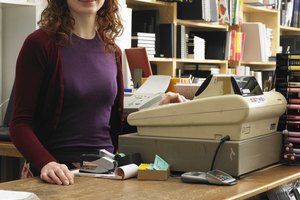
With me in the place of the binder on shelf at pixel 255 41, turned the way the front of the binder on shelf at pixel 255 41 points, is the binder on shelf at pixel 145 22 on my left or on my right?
on my right

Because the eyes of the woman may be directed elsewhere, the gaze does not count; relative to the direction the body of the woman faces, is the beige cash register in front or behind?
in front

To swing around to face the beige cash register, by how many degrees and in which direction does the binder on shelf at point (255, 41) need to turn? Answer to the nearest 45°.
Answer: approximately 45° to its right

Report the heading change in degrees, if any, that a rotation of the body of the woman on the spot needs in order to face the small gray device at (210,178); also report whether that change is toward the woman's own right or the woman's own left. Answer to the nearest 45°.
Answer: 0° — they already face it

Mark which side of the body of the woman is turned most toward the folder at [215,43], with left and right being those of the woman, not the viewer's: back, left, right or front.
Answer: left

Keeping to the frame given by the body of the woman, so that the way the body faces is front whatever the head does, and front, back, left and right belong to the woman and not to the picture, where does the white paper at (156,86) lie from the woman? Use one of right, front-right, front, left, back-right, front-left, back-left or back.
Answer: left

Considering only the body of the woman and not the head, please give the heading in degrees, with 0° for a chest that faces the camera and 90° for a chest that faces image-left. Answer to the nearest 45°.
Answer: approximately 315°
